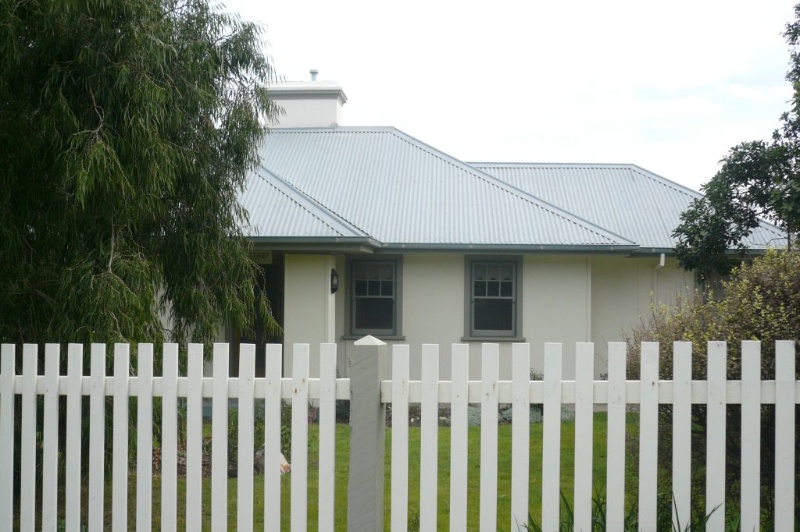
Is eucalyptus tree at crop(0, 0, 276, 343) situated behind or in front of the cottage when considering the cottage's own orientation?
in front

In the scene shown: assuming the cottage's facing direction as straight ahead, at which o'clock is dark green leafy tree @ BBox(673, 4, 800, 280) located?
The dark green leafy tree is roughly at 10 o'clock from the cottage.

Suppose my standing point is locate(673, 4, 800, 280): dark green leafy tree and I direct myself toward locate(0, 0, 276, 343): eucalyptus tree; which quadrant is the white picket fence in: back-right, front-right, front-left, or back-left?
front-left

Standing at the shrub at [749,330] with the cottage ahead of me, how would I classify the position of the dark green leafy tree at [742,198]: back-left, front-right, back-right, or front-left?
front-right

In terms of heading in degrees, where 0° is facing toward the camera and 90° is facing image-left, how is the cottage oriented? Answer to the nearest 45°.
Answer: approximately 0°

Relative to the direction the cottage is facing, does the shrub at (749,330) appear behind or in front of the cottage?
in front

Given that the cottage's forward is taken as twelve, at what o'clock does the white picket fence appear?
The white picket fence is roughly at 12 o'clock from the cottage.

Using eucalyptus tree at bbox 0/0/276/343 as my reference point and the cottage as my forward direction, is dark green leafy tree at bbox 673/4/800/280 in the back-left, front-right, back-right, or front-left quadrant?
front-right
